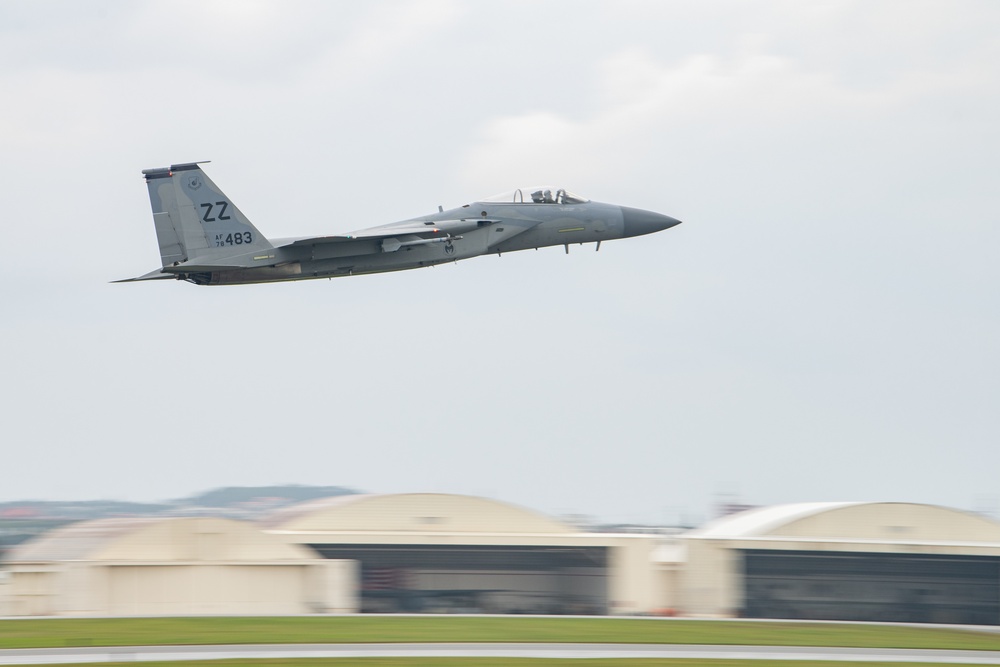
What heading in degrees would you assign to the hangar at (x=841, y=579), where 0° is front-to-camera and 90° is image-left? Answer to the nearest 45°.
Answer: approximately 0°

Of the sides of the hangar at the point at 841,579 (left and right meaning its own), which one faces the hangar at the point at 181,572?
right

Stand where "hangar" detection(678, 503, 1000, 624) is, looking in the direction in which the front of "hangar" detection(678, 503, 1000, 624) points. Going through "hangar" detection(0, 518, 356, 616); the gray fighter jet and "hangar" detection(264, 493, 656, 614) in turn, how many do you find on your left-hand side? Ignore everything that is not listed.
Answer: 0

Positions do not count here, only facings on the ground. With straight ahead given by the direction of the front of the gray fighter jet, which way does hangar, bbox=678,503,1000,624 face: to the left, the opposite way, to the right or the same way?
to the right

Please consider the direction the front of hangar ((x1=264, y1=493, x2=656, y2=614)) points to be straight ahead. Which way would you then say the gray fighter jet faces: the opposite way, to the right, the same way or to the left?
to the left

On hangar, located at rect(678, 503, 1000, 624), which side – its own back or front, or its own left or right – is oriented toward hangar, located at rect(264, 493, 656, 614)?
right

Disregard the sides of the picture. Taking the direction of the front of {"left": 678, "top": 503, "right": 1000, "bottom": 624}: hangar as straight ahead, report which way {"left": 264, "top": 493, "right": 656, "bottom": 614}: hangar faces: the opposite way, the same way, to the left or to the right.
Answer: the same way

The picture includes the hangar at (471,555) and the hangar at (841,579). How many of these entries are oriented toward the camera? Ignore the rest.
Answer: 2

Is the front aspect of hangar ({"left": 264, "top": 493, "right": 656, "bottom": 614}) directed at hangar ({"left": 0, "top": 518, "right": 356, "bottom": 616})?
no

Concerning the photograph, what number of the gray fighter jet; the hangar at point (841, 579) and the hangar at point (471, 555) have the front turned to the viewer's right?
1

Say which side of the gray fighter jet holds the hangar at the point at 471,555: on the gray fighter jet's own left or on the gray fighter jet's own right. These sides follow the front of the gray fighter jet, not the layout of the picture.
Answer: on the gray fighter jet's own left

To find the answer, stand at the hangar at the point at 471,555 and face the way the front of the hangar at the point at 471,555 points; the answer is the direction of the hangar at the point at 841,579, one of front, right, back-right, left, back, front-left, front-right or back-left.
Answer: left

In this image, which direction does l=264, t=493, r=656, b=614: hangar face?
toward the camera

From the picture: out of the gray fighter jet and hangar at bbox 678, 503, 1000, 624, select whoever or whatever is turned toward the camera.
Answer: the hangar

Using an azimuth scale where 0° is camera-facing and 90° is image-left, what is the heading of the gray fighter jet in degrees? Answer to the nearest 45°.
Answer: approximately 270°
